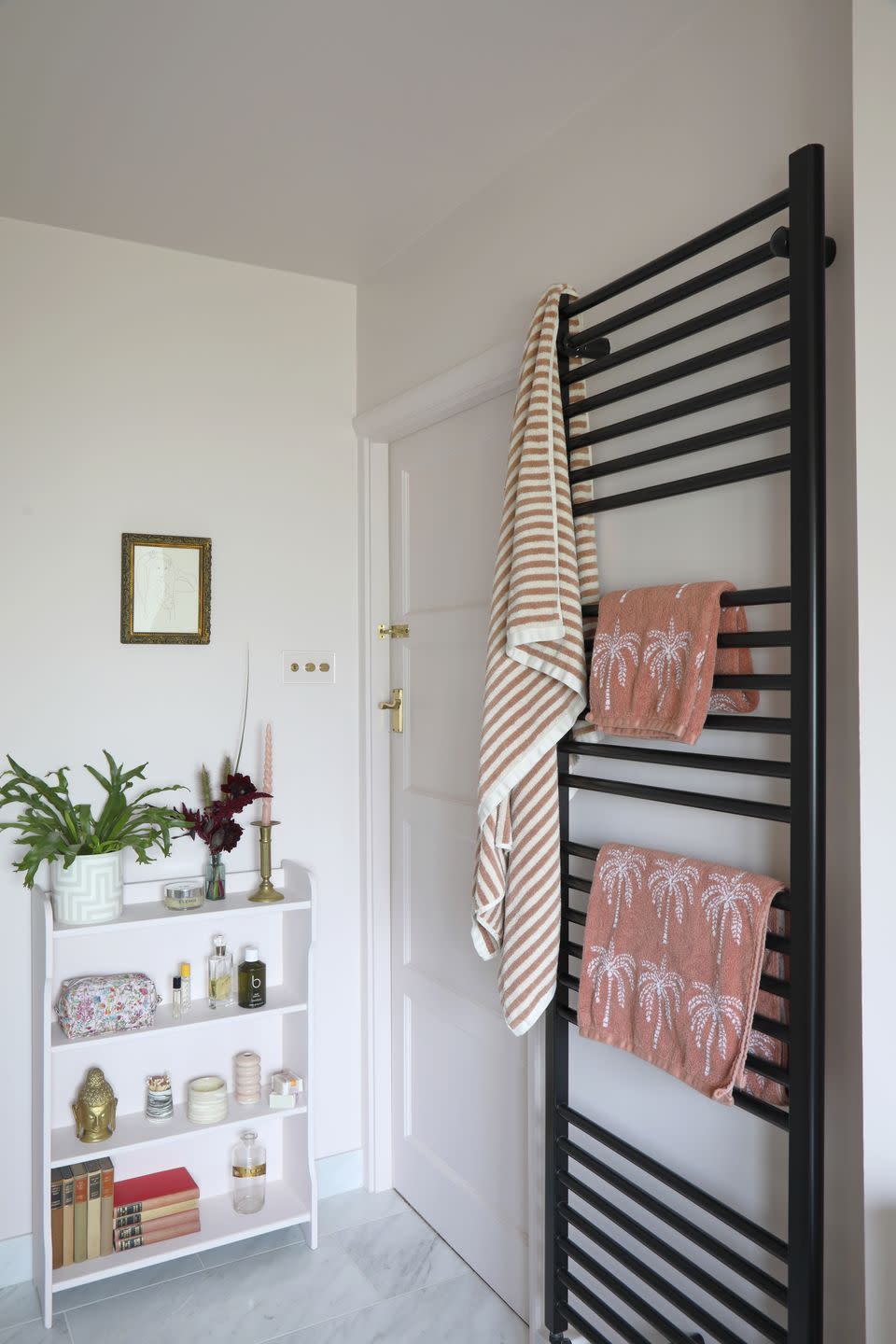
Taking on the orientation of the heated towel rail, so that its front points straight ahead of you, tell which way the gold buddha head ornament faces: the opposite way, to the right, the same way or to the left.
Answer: to the left

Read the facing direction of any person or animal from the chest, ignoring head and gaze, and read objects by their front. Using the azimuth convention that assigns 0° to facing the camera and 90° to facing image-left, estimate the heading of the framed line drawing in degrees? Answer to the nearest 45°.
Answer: approximately 0°

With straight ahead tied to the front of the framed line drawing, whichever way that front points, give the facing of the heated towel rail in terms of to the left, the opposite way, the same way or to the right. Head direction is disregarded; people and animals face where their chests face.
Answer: to the right

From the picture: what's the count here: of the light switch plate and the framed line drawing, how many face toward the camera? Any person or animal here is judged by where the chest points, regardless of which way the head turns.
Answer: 2

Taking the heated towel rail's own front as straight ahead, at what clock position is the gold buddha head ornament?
The gold buddha head ornament is roughly at 2 o'clock from the heated towel rail.

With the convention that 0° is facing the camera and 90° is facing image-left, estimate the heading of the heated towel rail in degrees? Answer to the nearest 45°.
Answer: approximately 45°

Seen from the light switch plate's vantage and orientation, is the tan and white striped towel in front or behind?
in front

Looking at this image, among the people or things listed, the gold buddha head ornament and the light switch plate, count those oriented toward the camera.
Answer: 2

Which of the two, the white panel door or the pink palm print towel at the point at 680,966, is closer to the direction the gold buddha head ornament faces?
the pink palm print towel

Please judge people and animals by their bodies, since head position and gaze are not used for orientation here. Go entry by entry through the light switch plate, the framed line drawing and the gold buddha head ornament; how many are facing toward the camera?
3

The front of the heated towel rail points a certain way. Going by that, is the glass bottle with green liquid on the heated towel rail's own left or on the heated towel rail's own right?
on the heated towel rail's own right
